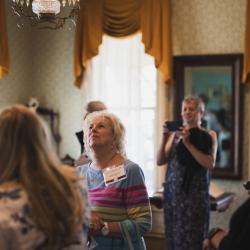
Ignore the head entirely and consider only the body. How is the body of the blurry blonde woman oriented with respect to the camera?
away from the camera

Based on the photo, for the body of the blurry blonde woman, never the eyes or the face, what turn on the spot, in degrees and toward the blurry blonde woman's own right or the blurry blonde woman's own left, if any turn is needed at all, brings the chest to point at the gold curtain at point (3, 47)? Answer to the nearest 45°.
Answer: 0° — they already face it

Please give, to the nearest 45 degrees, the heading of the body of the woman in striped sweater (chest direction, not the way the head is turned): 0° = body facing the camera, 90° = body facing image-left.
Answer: approximately 45°

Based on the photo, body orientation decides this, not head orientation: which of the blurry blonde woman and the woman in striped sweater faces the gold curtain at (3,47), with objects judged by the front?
the blurry blonde woman

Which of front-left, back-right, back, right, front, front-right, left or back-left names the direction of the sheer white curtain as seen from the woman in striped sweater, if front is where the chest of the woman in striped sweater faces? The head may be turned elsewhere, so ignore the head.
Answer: back-right
